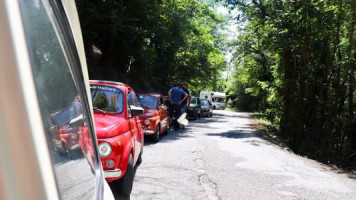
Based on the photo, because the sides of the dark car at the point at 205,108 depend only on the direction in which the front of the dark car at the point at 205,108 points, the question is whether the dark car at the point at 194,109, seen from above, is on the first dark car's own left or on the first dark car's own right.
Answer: on the first dark car's own right

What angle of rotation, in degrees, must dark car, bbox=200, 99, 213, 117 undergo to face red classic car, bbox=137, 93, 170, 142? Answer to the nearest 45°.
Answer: approximately 45° to its right

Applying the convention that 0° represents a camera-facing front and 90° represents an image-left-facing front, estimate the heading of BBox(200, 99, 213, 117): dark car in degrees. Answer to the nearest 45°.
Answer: approximately 315°

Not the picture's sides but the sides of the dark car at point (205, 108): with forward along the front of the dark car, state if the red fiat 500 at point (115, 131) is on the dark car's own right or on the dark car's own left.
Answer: on the dark car's own right
